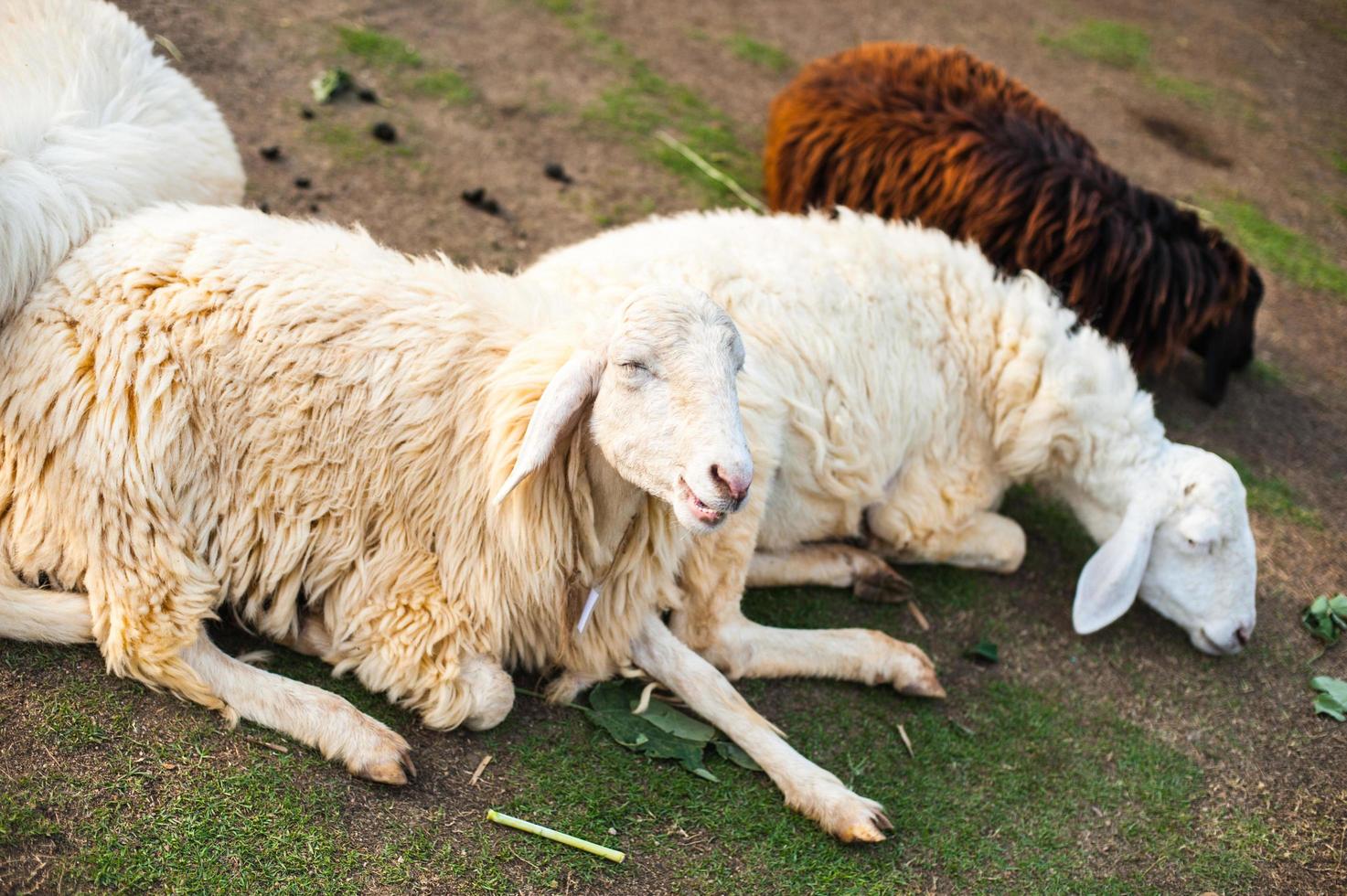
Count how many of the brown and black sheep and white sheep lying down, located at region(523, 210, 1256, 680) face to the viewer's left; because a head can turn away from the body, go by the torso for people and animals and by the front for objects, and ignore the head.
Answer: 0

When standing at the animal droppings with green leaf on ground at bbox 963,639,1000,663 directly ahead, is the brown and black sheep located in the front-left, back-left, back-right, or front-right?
front-left

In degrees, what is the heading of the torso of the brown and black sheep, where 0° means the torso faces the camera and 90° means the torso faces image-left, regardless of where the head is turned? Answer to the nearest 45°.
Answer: approximately 315°

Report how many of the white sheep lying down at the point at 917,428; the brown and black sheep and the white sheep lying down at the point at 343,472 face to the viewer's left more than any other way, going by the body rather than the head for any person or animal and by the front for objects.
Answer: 0

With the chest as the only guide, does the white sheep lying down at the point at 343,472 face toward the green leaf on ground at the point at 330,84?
no

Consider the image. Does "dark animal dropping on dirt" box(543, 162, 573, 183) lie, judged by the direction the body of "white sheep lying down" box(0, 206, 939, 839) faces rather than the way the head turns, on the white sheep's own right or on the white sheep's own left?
on the white sheep's own left

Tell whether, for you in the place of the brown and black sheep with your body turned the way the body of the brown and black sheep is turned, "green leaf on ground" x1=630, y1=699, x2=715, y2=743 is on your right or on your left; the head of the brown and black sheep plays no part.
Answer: on your right

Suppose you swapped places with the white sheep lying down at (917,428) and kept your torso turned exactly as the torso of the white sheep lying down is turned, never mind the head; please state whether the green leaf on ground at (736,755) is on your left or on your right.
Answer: on your right

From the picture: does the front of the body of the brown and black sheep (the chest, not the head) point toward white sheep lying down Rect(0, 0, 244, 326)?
no

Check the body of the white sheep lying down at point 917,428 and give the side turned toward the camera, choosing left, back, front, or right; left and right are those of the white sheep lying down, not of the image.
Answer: right

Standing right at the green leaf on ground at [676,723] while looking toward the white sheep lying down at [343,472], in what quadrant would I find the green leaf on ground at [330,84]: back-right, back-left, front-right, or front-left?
front-right

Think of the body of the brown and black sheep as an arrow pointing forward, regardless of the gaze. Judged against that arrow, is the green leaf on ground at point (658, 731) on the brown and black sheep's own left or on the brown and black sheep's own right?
on the brown and black sheep's own right

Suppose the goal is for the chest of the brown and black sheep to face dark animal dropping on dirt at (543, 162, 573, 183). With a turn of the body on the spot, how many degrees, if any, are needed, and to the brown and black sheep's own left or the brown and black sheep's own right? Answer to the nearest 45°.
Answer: approximately 135° to the brown and black sheep's own right

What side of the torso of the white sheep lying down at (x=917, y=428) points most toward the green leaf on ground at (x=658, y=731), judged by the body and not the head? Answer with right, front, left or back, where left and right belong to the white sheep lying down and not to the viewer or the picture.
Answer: right

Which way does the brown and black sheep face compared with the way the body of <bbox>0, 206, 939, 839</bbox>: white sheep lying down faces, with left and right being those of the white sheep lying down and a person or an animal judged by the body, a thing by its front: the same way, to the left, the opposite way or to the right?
the same way

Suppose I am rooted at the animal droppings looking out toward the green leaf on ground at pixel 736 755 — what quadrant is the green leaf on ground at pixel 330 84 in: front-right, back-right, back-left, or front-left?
back-right

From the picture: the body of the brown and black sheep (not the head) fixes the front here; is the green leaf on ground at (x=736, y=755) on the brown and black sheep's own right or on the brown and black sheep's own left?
on the brown and black sheep's own right
